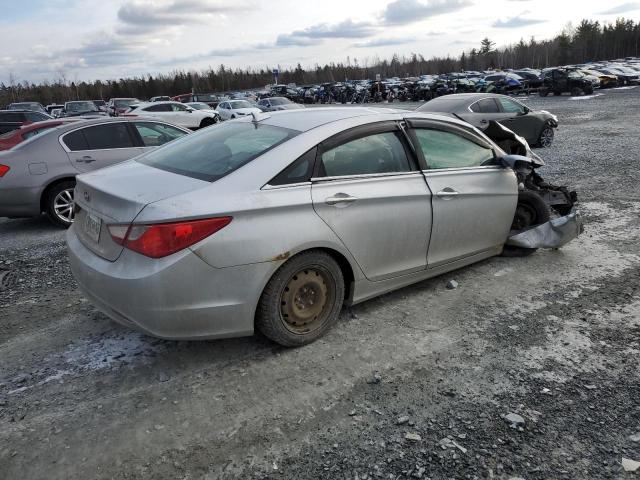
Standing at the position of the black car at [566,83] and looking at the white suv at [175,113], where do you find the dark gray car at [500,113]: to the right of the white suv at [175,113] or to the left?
left

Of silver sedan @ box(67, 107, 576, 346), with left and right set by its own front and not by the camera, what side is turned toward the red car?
left

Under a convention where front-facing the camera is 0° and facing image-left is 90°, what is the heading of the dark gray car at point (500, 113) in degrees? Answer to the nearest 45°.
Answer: approximately 225°

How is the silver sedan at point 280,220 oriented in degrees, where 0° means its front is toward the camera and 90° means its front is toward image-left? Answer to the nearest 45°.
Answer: approximately 225°

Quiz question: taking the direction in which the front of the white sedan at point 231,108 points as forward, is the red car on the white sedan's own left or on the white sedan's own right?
on the white sedan's own right

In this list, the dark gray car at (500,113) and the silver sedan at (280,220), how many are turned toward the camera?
0

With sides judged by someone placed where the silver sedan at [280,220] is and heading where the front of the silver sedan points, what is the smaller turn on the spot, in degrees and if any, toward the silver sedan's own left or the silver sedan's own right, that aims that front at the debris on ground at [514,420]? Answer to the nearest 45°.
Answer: approximately 90° to the silver sedan's own right

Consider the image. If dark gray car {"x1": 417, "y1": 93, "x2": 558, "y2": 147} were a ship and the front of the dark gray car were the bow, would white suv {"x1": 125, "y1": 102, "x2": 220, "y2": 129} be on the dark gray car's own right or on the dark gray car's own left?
on the dark gray car's own left

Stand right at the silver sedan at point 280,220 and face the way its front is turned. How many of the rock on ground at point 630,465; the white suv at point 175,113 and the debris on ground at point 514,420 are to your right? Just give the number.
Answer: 2

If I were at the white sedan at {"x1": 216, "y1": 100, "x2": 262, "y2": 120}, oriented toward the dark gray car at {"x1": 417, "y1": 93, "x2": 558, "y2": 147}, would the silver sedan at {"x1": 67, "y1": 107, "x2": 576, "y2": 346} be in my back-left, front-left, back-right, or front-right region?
front-right

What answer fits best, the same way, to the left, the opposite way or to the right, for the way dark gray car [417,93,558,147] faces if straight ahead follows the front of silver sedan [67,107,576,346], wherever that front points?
the same way

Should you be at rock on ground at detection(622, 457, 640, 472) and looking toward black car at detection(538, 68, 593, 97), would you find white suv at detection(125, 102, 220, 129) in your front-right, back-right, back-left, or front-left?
front-left
